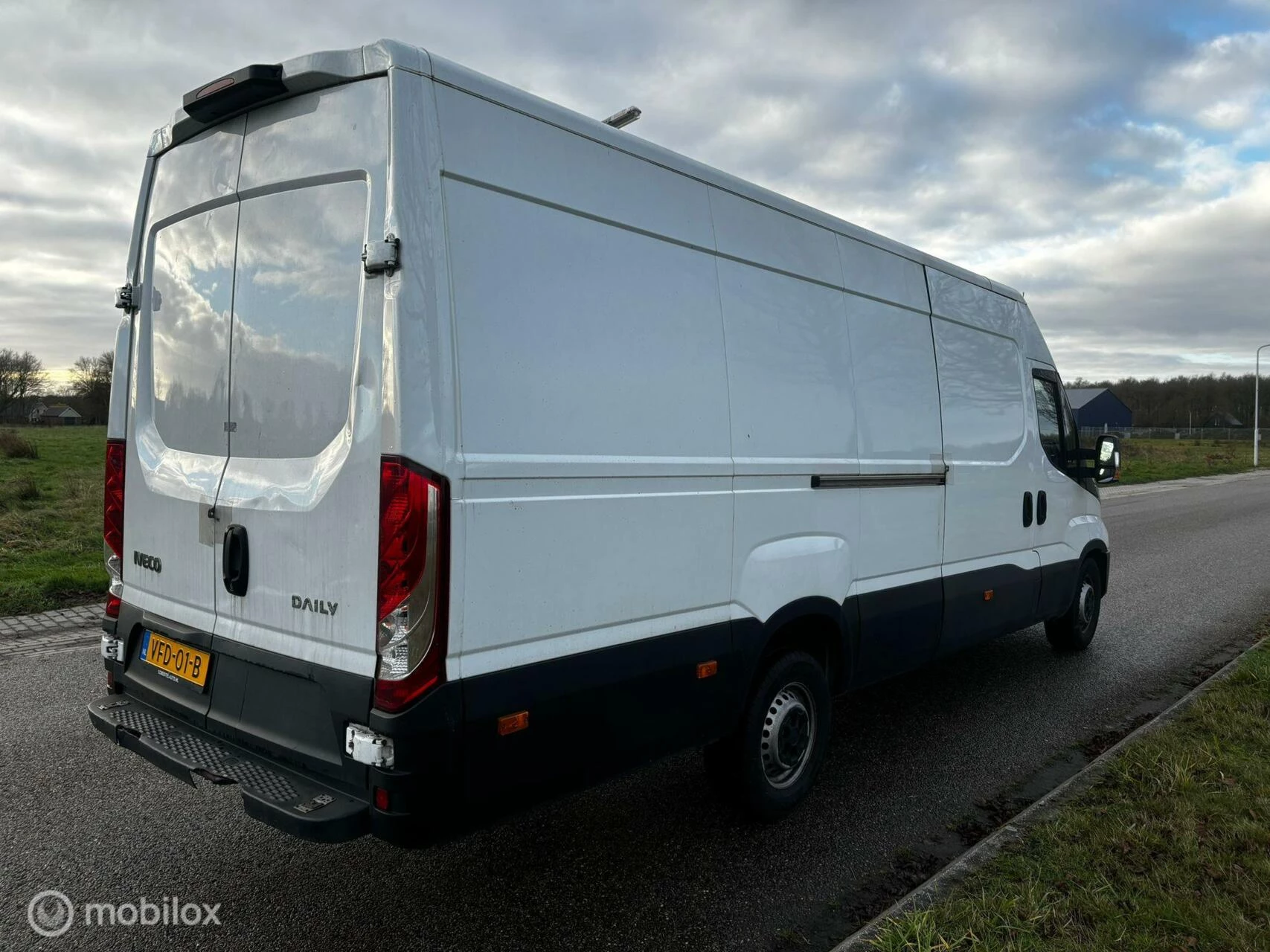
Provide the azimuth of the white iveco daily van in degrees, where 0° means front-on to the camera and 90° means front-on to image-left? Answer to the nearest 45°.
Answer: approximately 225°
